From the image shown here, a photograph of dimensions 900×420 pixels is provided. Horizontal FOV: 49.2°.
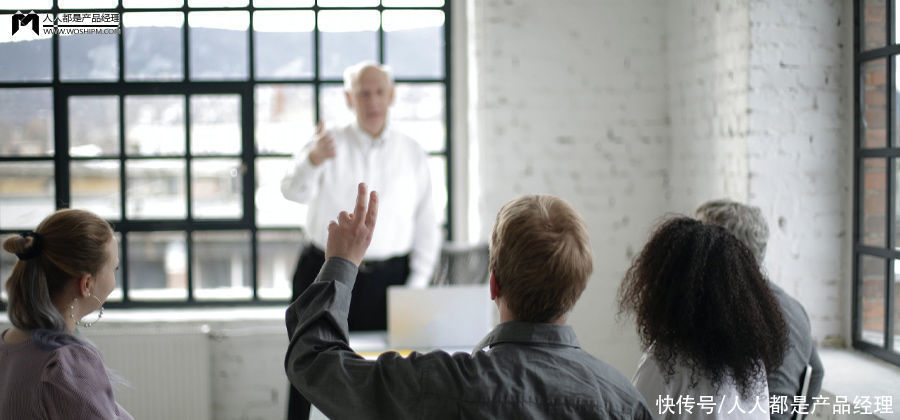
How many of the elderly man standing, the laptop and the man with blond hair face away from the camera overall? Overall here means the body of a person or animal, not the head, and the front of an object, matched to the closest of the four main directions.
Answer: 2

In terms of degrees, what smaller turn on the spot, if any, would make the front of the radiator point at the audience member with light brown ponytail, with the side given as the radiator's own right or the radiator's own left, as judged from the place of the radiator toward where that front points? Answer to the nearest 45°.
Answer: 0° — it already faces them

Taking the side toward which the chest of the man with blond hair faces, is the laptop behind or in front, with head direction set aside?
in front

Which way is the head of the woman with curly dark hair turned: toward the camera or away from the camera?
away from the camera

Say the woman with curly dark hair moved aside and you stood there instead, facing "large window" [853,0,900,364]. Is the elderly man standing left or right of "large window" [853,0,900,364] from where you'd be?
left

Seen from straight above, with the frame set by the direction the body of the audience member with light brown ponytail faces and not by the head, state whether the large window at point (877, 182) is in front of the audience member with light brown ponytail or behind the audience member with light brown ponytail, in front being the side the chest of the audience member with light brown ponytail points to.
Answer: in front

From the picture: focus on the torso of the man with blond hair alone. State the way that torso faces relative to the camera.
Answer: away from the camera

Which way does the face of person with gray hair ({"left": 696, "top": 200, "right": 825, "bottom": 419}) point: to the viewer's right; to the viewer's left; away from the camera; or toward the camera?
away from the camera

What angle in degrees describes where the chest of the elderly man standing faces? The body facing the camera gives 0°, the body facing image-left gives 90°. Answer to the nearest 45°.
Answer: approximately 0°

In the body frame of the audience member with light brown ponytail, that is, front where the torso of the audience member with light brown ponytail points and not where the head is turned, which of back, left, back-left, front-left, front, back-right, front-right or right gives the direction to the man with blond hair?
right

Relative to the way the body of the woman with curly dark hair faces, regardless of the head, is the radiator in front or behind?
in front

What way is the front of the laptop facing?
away from the camera

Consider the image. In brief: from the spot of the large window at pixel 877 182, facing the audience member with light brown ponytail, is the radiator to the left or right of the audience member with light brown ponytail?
right
